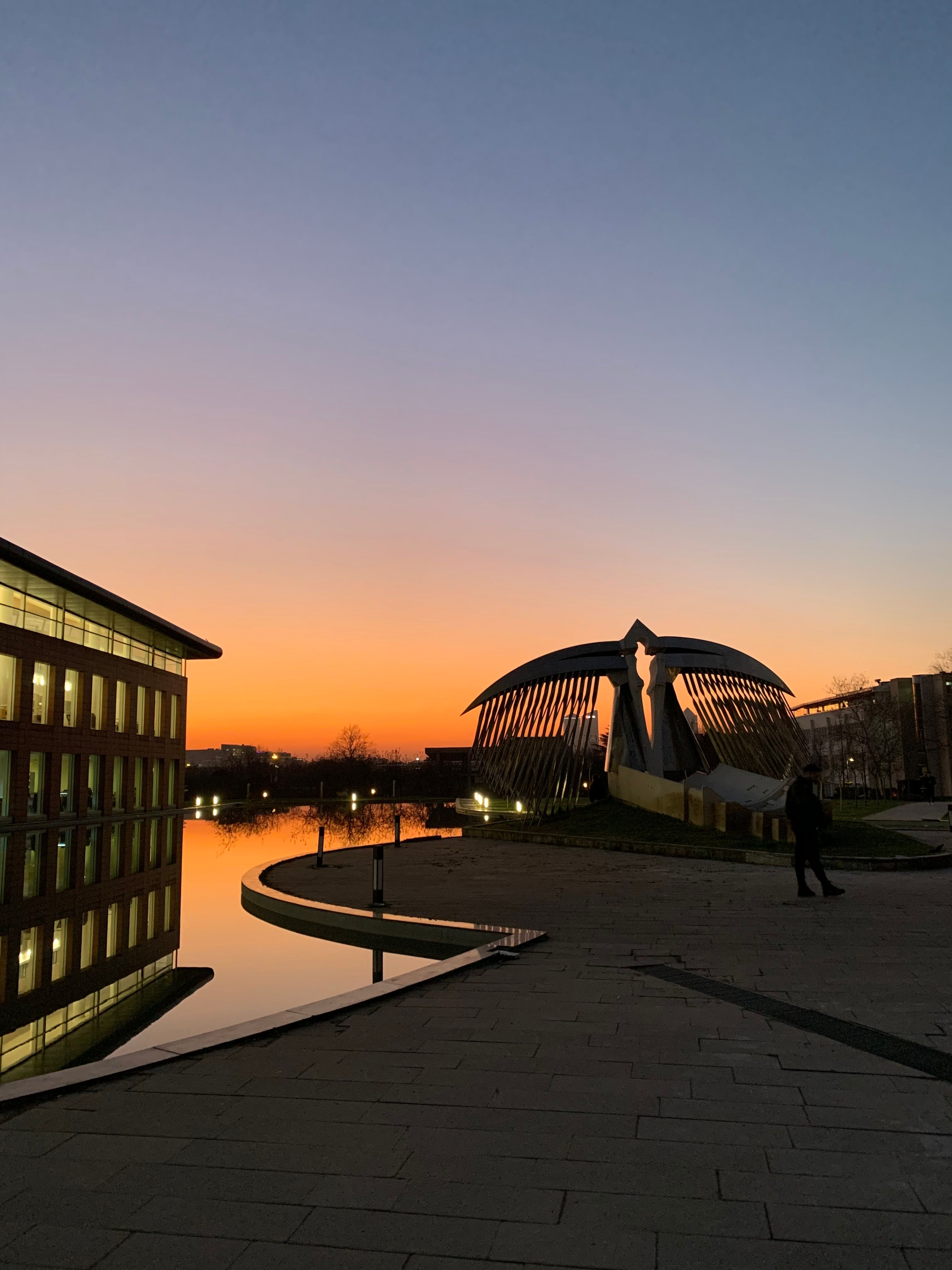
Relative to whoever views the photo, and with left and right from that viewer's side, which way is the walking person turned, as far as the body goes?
facing to the right of the viewer

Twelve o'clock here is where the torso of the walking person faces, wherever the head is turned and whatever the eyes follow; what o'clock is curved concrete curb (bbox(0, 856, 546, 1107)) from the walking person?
The curved concrete curb is roughly at 4 o'clock from the walking person.

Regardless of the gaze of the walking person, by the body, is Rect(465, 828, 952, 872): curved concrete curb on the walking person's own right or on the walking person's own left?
on the walking person's own left
